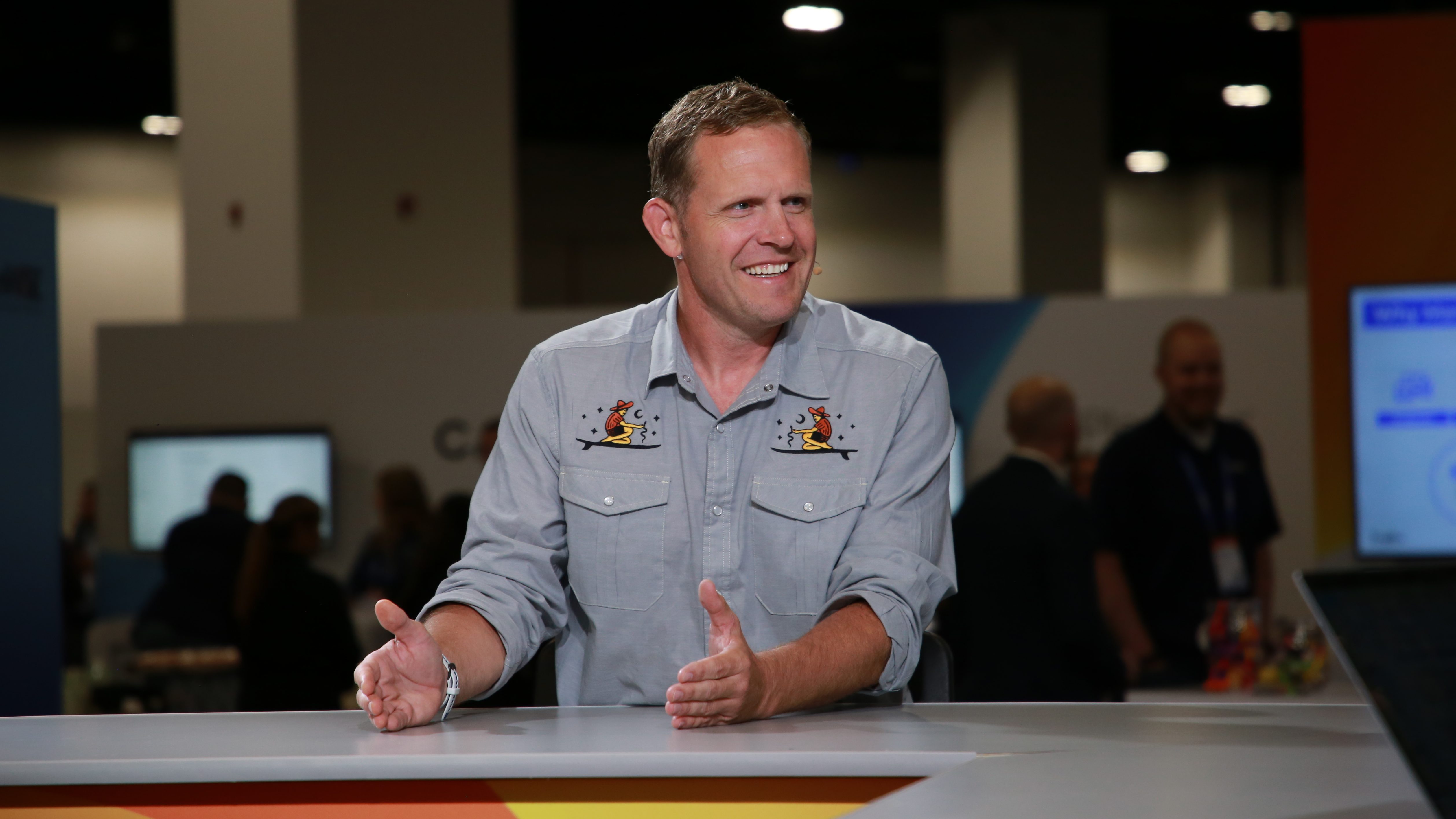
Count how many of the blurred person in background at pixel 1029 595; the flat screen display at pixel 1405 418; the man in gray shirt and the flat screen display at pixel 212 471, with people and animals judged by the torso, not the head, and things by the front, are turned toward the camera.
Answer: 3

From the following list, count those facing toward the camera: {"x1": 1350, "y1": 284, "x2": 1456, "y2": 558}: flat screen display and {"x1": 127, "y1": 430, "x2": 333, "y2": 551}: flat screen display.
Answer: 2

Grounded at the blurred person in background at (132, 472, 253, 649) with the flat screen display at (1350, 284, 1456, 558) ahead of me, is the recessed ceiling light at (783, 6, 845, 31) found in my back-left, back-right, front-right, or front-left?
front-left

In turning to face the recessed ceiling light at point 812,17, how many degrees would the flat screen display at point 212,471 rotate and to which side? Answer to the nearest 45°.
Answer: approximately 90° to its left

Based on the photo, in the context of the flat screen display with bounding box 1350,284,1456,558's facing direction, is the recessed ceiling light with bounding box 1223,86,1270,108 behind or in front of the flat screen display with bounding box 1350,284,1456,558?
behind

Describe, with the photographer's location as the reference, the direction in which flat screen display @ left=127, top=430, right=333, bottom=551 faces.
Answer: facing the viewer

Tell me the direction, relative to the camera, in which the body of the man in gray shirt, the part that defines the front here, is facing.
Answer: toward the camera

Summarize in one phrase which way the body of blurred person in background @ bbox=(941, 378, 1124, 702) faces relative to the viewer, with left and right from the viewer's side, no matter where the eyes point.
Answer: facing away from the viewer and to the right of the viewer

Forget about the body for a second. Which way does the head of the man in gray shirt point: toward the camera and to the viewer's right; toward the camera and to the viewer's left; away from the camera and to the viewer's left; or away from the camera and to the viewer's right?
toward the camera and to the viewer's right

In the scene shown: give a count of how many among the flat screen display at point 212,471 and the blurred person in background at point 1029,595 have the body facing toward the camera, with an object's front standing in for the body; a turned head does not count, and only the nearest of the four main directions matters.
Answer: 1

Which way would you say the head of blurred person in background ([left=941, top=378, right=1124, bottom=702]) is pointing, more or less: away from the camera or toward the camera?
away from the camera

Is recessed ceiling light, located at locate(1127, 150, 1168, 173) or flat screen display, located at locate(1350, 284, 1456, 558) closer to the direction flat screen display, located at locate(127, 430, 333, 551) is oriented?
the flat screen display
